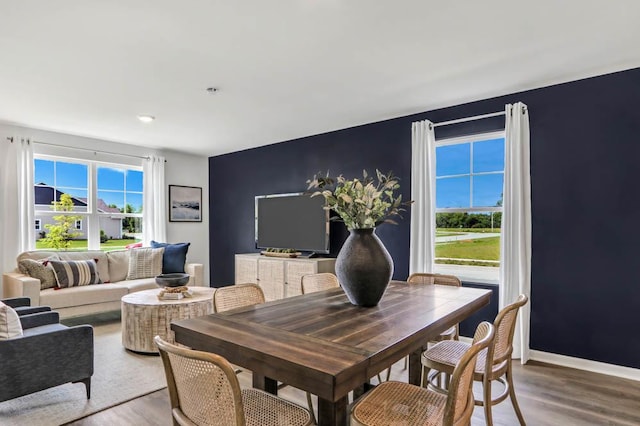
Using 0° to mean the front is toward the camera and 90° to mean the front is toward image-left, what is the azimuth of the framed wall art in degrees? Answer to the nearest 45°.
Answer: approximately 315°

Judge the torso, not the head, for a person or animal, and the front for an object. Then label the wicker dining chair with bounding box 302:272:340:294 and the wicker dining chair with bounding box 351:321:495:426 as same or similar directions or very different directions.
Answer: very different directions

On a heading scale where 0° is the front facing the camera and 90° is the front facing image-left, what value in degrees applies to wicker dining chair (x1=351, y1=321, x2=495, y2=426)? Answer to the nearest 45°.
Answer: approximately 135°

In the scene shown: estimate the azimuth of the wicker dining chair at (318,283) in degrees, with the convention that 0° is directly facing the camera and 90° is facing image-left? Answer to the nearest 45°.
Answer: approximately 315°

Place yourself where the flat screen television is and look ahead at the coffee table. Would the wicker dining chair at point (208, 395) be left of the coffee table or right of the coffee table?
left

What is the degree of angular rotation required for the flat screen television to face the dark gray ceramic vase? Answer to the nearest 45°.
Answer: approximately 45° to its left

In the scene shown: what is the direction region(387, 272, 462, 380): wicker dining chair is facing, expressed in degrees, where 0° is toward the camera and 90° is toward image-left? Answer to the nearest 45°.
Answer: approximately 45°

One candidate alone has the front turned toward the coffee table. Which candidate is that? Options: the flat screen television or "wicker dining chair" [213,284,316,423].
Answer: the flat screen television

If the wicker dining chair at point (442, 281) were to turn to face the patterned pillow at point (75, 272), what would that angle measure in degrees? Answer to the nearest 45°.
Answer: approximately 45° to its right
